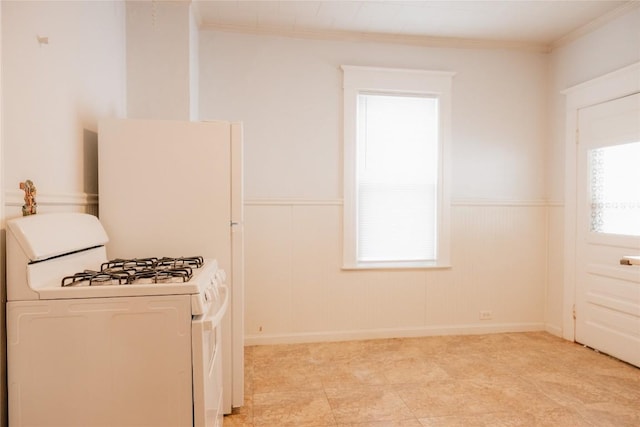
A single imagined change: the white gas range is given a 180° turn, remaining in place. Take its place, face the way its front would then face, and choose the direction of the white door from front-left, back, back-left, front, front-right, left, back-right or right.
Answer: back

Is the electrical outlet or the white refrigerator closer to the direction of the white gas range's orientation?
the electrical outlet

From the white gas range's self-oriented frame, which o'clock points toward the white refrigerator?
The white refrigerator is roughly at 10 o'clock from the white gas range.

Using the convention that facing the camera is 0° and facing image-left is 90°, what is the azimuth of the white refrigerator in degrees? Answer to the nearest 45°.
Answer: approximately 270°

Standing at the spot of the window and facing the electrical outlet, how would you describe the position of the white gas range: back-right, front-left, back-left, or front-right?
back-right

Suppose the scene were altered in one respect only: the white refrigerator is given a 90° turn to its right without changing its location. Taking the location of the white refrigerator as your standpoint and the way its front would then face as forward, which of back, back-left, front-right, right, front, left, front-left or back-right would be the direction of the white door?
left

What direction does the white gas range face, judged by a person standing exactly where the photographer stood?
facing to the right of the viewer

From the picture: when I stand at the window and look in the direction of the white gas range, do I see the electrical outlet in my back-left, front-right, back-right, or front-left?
back-left

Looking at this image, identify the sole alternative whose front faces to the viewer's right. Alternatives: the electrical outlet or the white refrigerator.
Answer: the white refrigerator

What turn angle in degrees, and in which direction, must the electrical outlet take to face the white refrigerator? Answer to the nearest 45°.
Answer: approximately 45° to its right

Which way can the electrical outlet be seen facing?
toward the camera

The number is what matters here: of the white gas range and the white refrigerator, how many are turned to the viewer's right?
2

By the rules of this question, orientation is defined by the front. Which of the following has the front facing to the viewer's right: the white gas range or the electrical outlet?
the white gas range

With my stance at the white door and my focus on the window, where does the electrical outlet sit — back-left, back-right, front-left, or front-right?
front-right

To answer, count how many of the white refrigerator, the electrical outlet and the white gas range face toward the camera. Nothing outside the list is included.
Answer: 1

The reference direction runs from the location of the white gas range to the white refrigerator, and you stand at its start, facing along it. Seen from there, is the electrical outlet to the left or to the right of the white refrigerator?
right
